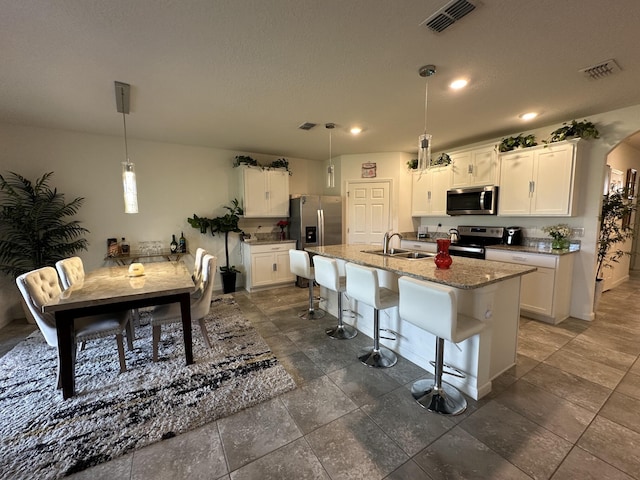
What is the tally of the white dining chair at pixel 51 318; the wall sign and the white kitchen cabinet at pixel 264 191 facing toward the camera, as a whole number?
2

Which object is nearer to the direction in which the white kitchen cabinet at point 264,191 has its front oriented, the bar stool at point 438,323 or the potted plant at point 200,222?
the bar stool

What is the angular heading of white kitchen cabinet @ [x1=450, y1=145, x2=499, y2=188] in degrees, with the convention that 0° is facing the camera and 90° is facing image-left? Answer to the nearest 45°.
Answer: approximately 45°

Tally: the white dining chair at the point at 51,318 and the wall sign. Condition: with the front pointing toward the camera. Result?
1

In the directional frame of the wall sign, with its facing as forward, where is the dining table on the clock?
The dining table is roughly at 1 o'clock from the wall sign.

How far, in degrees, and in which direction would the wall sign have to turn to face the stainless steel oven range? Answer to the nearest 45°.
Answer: approximately 45° to its left

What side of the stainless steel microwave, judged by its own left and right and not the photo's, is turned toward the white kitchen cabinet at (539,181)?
left

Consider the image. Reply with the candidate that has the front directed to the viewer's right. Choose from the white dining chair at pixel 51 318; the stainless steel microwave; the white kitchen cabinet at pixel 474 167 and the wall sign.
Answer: the white dining chair

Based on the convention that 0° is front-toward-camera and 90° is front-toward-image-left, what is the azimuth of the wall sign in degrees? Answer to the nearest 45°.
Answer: approximately 0°
